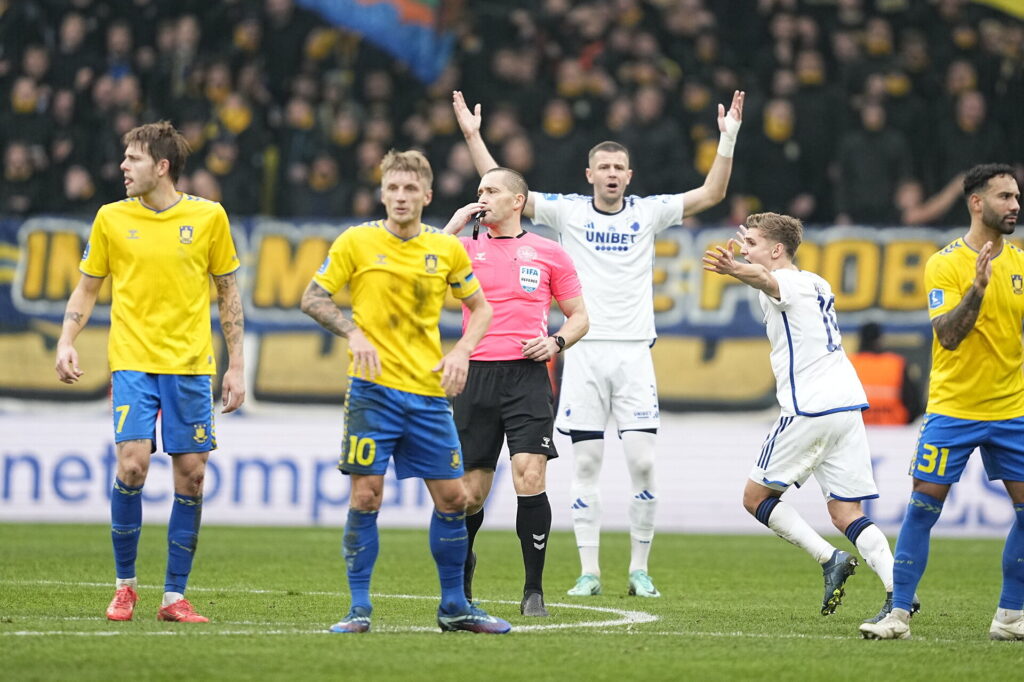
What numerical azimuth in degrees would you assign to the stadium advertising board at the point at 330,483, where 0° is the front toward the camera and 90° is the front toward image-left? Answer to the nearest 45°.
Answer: approximately 0°

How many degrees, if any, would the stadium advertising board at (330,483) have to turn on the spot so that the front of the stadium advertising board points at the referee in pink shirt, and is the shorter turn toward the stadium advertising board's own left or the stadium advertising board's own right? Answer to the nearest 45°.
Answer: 0° — it already faces them

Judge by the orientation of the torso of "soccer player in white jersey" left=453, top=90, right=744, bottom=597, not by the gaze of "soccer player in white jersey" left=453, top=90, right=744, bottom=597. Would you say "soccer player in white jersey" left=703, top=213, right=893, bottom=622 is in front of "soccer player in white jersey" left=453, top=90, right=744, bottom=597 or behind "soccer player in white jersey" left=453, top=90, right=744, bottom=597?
in front

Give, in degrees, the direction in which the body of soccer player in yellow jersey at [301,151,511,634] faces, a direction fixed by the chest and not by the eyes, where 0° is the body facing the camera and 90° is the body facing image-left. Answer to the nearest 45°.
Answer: approximately 0°

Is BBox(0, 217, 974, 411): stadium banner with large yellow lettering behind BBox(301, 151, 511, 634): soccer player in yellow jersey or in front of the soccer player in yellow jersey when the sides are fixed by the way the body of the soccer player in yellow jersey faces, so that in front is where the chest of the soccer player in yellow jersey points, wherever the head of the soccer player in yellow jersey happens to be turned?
behind

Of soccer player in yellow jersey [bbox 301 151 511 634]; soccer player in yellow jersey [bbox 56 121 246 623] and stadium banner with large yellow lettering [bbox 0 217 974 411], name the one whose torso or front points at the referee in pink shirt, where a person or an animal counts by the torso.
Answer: the stadium banner with large yellow lettering

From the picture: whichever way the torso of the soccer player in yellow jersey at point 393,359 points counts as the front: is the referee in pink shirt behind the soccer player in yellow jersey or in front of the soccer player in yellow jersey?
behind

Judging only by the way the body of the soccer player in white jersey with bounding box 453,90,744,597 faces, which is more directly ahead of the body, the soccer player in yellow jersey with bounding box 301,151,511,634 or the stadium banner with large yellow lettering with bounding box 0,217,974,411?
the soccer player in yellow jersey

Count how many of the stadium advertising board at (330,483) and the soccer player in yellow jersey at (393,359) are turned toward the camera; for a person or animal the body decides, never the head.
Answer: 2

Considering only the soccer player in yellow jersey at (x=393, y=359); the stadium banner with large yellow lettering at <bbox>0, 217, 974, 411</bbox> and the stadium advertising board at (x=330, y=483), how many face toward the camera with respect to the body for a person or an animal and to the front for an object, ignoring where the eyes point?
3
